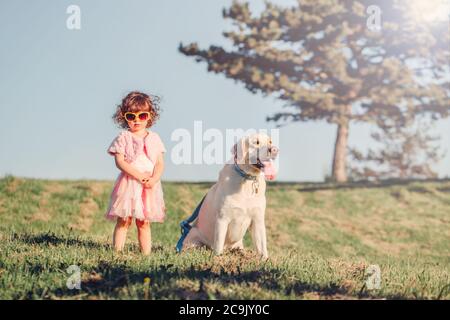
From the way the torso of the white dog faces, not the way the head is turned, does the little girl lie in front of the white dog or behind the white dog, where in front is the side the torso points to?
behind

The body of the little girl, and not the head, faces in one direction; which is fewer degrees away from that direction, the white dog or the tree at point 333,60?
the white dog

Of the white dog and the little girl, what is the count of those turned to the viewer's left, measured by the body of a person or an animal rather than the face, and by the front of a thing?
0

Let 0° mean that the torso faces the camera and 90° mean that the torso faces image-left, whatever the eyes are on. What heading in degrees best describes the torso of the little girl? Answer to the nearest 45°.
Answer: approximately 0°

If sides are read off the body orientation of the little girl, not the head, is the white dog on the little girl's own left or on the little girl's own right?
on the little girl's own left

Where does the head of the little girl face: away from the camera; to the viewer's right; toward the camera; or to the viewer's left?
toward the camera

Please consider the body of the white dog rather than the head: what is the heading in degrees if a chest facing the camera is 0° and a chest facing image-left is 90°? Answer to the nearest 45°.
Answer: approximately 315°

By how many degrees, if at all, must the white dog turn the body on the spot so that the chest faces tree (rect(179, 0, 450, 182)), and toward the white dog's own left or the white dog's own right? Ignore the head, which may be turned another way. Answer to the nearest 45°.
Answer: approximately 135° to the white dog's own left
